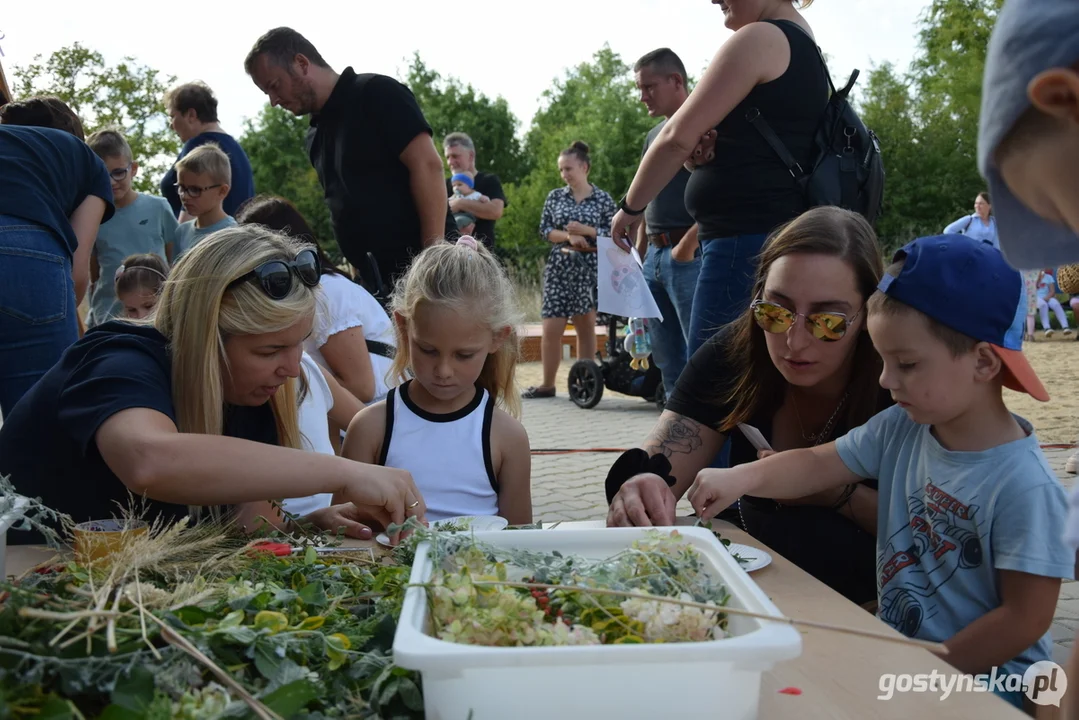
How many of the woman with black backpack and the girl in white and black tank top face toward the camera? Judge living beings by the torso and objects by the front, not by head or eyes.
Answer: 1

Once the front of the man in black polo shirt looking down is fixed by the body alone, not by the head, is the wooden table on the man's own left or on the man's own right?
on the man's own left

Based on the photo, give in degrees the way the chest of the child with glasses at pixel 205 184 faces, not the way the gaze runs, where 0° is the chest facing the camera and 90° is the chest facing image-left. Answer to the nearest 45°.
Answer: approximately 45°

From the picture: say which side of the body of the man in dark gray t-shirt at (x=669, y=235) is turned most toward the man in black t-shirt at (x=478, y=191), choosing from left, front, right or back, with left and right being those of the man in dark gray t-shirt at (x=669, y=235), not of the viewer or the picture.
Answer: right

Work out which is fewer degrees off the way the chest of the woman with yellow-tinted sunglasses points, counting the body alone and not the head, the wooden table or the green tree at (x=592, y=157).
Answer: the wooden table

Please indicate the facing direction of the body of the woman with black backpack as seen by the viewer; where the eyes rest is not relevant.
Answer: to the viewer's left

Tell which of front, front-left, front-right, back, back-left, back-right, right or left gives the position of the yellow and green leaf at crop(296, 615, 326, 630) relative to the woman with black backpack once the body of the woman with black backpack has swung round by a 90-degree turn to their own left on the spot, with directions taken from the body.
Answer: front
